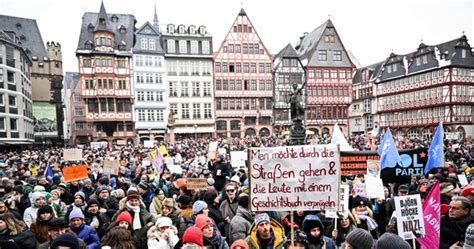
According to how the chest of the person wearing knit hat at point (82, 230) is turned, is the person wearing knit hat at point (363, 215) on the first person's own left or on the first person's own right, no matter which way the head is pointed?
on the first person's own left

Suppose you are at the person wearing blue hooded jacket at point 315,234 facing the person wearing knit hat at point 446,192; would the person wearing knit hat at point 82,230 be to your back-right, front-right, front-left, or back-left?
back-left

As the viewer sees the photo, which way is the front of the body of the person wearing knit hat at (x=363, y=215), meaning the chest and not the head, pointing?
toward the camera

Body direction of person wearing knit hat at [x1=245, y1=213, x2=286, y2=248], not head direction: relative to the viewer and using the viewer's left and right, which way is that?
facing the viewer

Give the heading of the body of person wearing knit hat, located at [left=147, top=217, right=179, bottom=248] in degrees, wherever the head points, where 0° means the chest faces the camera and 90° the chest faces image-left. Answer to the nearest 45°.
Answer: approximately 0°

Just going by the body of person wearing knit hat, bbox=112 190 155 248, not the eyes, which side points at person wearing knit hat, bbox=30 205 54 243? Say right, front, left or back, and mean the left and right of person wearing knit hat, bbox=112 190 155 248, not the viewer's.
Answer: right

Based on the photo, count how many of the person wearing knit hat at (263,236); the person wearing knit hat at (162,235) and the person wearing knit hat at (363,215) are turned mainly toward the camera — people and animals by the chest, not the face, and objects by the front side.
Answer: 3

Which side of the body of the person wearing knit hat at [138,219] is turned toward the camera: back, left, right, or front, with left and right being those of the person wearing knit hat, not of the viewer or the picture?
front

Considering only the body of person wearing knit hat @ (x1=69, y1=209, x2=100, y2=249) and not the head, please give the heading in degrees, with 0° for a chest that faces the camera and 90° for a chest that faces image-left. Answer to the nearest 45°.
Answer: approximately 45°
